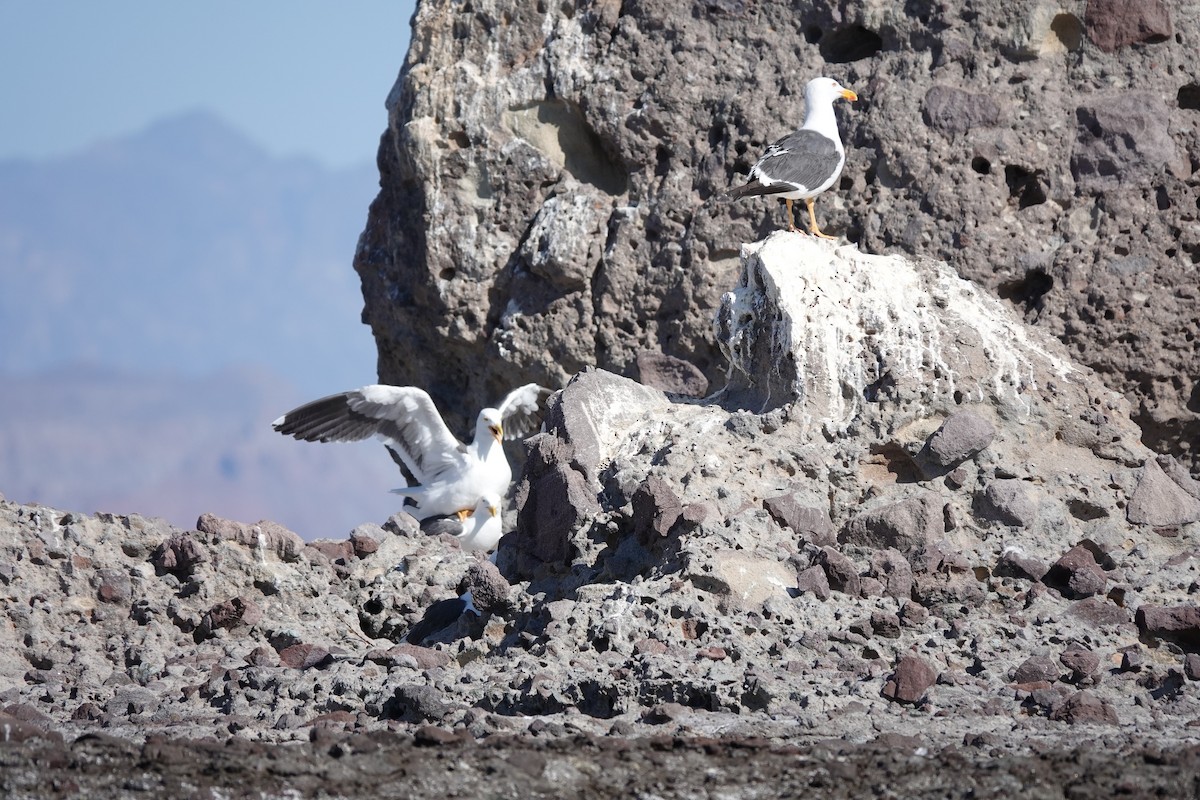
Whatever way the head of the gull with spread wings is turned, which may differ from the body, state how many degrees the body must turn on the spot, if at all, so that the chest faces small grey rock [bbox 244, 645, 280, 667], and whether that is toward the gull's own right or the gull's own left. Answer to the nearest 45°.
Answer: approximately 45° to the gull's own right

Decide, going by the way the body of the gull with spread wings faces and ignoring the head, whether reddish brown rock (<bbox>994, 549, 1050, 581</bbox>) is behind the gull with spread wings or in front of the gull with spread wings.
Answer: in front

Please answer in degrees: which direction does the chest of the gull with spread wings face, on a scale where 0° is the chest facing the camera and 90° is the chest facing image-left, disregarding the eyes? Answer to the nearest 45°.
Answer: approximately 315°

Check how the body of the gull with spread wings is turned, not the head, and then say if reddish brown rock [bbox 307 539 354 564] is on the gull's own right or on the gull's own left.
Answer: on the gull's own right

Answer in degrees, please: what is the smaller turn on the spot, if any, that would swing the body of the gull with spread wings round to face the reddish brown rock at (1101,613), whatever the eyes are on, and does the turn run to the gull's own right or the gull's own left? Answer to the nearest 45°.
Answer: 0° — it already faces it

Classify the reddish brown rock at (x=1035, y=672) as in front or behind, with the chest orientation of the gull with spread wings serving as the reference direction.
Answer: in front
